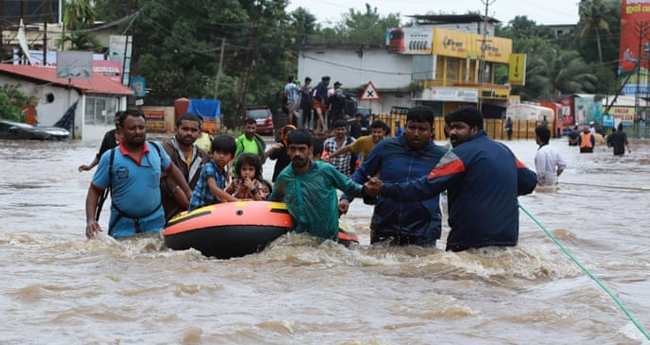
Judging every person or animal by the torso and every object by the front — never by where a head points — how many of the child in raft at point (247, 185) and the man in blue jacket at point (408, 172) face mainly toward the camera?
2

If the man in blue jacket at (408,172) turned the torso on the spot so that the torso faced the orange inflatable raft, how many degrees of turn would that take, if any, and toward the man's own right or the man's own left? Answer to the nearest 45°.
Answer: approximately 90° to the man's own right

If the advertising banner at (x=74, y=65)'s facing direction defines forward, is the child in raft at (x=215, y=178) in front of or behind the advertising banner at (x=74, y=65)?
in front

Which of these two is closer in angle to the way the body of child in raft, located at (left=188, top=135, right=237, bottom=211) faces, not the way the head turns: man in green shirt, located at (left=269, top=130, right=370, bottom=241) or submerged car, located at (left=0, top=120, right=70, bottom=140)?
the man in green shirt

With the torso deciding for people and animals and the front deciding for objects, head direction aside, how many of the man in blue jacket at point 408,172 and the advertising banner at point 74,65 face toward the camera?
2

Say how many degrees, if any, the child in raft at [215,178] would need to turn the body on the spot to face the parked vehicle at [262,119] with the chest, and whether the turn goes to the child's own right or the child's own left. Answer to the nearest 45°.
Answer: approximately 135° to the child's own left

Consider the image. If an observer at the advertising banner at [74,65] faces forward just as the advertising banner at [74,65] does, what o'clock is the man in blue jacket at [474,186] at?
The man in blue jacket is roughly at 12 o'clock from the advertising banner.

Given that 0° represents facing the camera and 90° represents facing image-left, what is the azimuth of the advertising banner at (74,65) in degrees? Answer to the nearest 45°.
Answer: approximately 0°

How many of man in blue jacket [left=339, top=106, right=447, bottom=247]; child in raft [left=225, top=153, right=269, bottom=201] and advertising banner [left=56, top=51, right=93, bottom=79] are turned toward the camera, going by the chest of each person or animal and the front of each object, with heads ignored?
3
